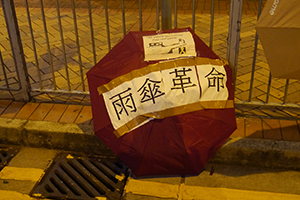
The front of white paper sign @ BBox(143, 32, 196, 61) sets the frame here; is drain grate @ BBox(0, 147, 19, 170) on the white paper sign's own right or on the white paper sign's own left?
on the white paper sign's own right

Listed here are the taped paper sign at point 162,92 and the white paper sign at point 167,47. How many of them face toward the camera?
2

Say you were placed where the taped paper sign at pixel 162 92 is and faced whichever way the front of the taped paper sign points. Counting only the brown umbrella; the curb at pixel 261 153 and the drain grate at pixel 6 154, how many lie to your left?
2

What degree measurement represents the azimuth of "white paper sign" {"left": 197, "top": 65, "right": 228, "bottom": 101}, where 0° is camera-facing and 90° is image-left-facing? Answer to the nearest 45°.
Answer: approximately 0°

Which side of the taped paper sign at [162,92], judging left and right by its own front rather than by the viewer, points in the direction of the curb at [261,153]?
left
